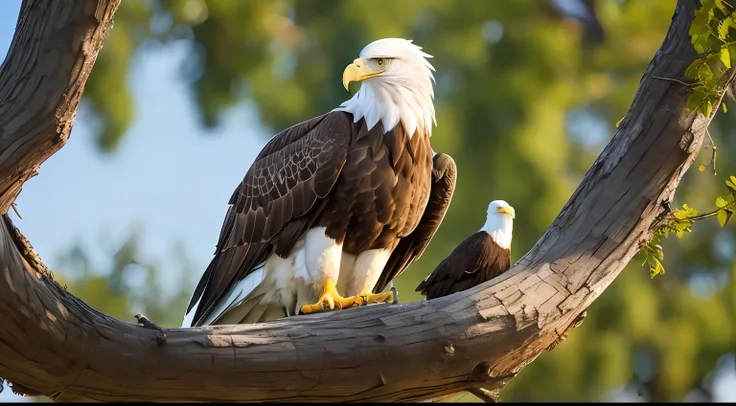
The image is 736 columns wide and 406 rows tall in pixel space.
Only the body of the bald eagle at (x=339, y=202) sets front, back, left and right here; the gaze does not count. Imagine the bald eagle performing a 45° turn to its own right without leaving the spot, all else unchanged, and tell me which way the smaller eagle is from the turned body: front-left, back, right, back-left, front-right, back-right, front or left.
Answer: back-left

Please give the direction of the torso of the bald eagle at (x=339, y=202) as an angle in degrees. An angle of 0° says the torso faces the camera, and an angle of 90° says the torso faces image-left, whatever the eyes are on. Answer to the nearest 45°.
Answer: approximately 315°
